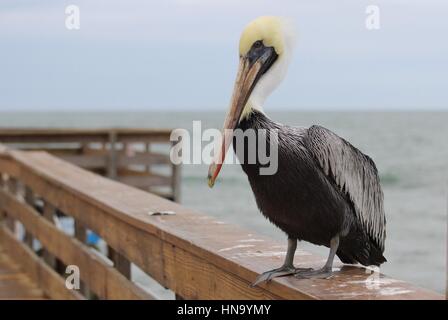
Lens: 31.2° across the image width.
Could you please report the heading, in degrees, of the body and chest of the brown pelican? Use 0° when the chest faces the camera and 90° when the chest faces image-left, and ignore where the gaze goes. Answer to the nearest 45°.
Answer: approximately 45°

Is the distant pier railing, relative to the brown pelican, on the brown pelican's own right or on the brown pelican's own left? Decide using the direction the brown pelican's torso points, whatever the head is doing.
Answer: on the brown pelican's own right
